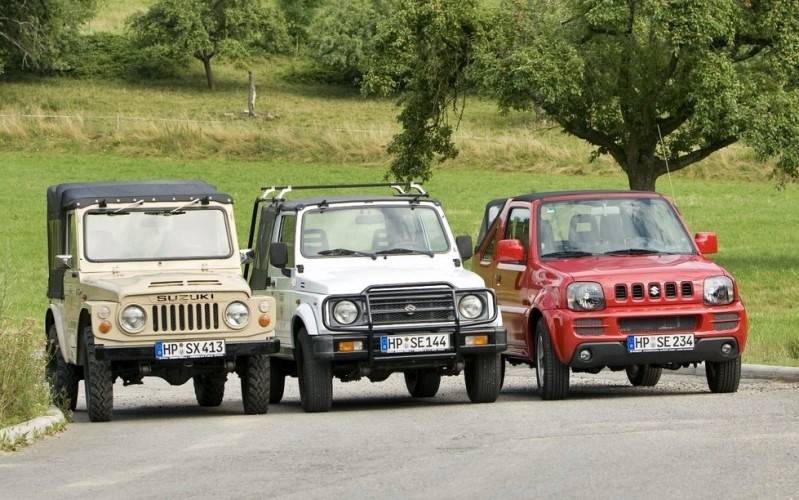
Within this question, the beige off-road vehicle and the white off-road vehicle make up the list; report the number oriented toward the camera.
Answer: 2

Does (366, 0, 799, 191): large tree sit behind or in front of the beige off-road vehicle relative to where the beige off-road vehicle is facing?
behind

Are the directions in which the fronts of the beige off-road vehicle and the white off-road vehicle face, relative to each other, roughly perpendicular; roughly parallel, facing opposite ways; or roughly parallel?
roughly parallel

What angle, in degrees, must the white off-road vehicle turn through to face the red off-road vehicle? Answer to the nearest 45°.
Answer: approximately 90° to its left

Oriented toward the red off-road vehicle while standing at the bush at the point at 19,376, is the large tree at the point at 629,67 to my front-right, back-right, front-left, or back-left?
front-left

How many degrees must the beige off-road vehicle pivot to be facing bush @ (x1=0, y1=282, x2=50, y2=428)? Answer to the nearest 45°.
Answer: approximately 45° to its right

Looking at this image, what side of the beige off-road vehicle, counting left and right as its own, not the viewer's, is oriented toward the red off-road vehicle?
left

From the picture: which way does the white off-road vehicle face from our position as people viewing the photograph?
facing the viewer

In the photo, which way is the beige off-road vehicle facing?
toward the camera

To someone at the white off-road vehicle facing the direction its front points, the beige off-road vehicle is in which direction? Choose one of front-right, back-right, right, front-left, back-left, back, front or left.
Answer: right

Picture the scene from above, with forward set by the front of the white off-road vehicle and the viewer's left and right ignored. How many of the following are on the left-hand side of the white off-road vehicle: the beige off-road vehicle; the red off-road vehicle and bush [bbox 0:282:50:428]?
1

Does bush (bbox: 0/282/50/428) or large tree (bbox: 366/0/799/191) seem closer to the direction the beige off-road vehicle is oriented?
the bush

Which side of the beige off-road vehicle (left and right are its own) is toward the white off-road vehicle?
left

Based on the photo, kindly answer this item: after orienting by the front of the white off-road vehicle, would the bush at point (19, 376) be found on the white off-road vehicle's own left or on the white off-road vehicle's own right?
on the white off-road vehicle's own right
